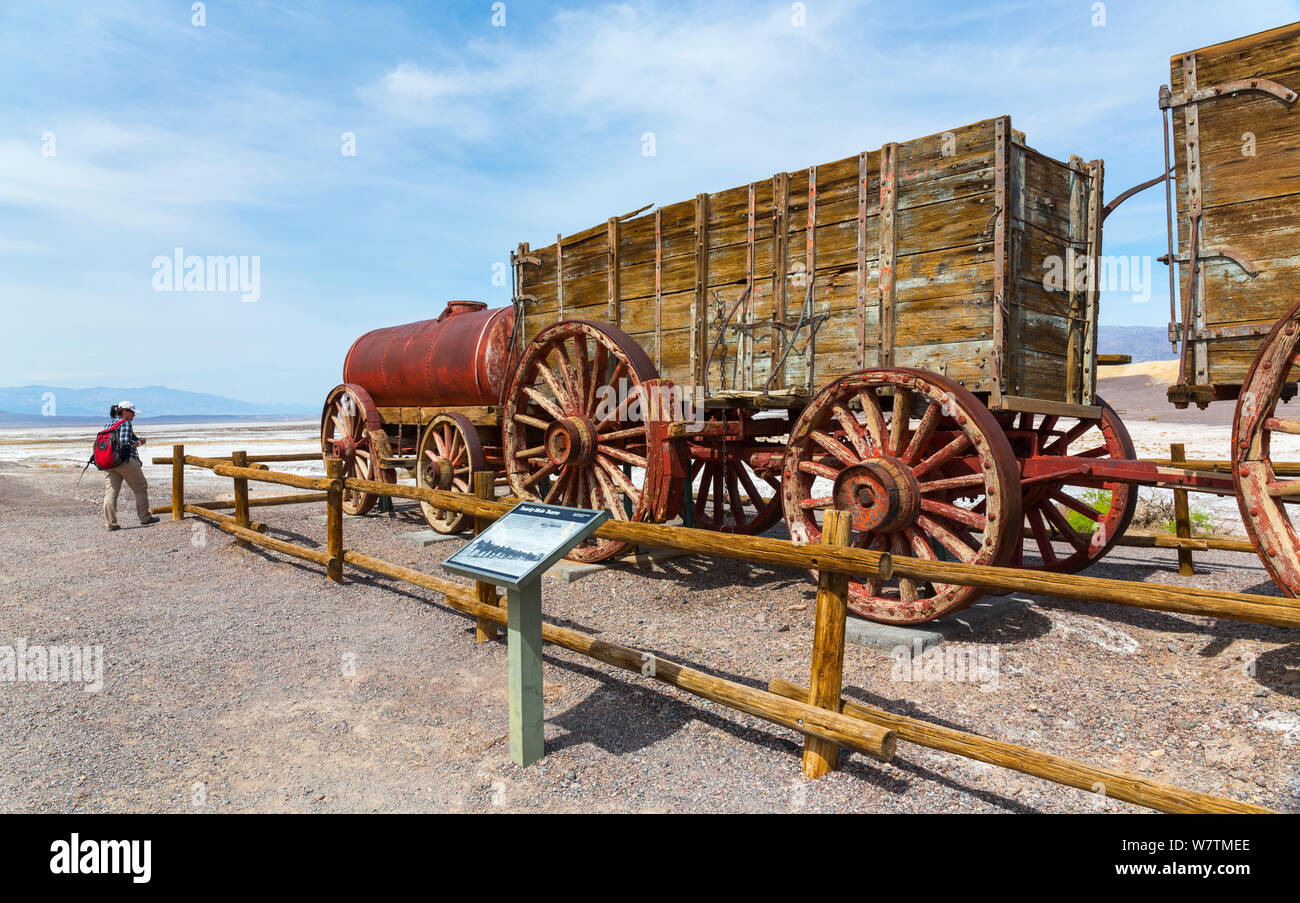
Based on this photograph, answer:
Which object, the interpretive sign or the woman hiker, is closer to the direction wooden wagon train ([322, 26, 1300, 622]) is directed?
the interpretive sign

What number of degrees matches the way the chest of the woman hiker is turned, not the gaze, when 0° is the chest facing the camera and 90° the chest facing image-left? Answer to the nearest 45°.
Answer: approximately 270°

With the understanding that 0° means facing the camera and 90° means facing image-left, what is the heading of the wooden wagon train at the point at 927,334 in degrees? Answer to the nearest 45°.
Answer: approximately 315°

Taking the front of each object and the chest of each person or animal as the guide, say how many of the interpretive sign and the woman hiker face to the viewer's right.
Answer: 1

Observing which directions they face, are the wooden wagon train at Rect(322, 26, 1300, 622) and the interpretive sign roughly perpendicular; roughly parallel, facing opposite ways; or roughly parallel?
roughly perpendicular

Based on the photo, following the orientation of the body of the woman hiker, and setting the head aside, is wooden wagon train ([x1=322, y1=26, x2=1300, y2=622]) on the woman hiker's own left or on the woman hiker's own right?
on the woman hiker's own right

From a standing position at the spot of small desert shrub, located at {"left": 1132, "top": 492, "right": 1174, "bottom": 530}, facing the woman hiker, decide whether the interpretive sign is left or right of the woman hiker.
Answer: left

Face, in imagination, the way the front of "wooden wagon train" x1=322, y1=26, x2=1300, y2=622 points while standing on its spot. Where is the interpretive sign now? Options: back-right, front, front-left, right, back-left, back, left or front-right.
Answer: right

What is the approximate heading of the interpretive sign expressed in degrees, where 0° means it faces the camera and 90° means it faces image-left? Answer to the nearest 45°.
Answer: approximately 45°
